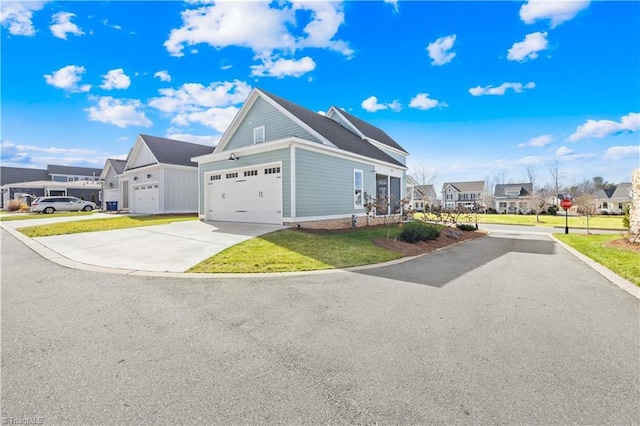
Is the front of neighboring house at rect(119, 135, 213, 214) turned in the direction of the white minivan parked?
no

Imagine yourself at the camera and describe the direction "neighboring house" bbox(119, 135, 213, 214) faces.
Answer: facing the viewer and to the left of the viewer

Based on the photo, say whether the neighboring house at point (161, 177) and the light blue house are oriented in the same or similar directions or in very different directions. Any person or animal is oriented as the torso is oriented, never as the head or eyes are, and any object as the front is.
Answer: same or similar directions

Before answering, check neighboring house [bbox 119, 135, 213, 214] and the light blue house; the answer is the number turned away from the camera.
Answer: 0

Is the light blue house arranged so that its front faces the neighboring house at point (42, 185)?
no

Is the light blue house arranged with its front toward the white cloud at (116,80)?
no

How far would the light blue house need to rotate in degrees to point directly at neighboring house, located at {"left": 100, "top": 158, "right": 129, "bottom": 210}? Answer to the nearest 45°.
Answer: approximately 90° to its right
